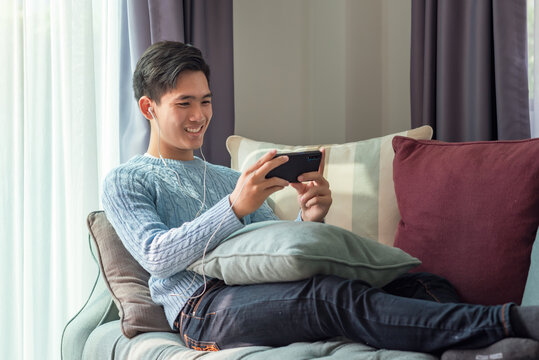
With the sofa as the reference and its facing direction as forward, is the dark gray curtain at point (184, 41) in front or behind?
behind

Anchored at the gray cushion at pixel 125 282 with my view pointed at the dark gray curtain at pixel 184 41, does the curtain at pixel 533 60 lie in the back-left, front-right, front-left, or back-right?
front-right

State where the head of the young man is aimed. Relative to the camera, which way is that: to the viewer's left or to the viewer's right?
to the viewer's right

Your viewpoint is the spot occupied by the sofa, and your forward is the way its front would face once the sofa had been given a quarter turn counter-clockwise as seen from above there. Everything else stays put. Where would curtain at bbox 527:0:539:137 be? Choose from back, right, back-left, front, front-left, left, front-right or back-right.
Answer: front-left

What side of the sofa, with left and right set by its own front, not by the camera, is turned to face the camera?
front

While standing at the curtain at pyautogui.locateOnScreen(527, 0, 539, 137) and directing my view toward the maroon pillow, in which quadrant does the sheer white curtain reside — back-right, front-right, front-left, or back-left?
front-right

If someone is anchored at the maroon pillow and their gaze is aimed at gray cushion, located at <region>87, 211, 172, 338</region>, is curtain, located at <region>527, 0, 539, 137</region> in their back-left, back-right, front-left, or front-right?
back-right

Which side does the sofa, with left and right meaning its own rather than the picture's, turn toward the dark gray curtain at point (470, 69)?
back

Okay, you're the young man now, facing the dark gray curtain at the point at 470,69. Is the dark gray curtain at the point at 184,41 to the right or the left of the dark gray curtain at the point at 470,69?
left

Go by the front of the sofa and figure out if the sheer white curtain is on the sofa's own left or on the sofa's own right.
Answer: on the sofa's own right
